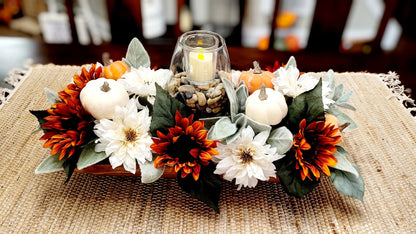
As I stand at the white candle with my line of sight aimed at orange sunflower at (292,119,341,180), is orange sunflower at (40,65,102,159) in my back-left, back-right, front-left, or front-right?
back-right

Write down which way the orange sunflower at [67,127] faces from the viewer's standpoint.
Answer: facing the viewer and to the left of the viewer
